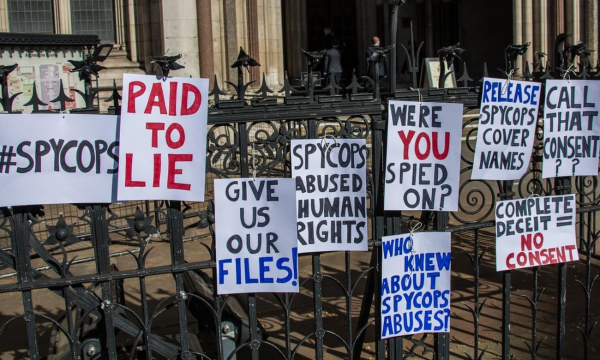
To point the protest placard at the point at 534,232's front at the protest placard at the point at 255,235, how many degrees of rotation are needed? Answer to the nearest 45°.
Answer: approximately 45° to its right

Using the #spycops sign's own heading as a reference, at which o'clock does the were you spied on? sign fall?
The were you spied on? sign is roughly at 9 o'clock from the #spycops sign.

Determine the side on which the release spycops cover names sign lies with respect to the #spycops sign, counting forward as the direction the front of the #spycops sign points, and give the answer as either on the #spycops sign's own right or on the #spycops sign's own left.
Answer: on the #spycops sign's own left

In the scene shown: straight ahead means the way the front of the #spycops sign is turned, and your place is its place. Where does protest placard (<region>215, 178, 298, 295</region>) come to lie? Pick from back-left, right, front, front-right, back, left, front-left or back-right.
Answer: left

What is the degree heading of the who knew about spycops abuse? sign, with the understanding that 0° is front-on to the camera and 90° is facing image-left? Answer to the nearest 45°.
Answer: approximately 0°

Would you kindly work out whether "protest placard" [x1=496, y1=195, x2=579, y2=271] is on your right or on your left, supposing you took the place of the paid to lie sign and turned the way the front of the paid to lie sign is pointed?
on your left

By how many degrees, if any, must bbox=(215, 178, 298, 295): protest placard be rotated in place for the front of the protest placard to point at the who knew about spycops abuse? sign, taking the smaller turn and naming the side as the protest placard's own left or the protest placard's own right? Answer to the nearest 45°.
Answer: approximately 90° to the protest placard's own left

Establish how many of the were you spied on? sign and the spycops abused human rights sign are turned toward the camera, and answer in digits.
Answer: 2

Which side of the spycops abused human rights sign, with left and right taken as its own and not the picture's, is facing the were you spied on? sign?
left

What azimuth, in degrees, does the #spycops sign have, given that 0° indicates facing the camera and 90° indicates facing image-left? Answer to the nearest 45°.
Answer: approximately 0°
